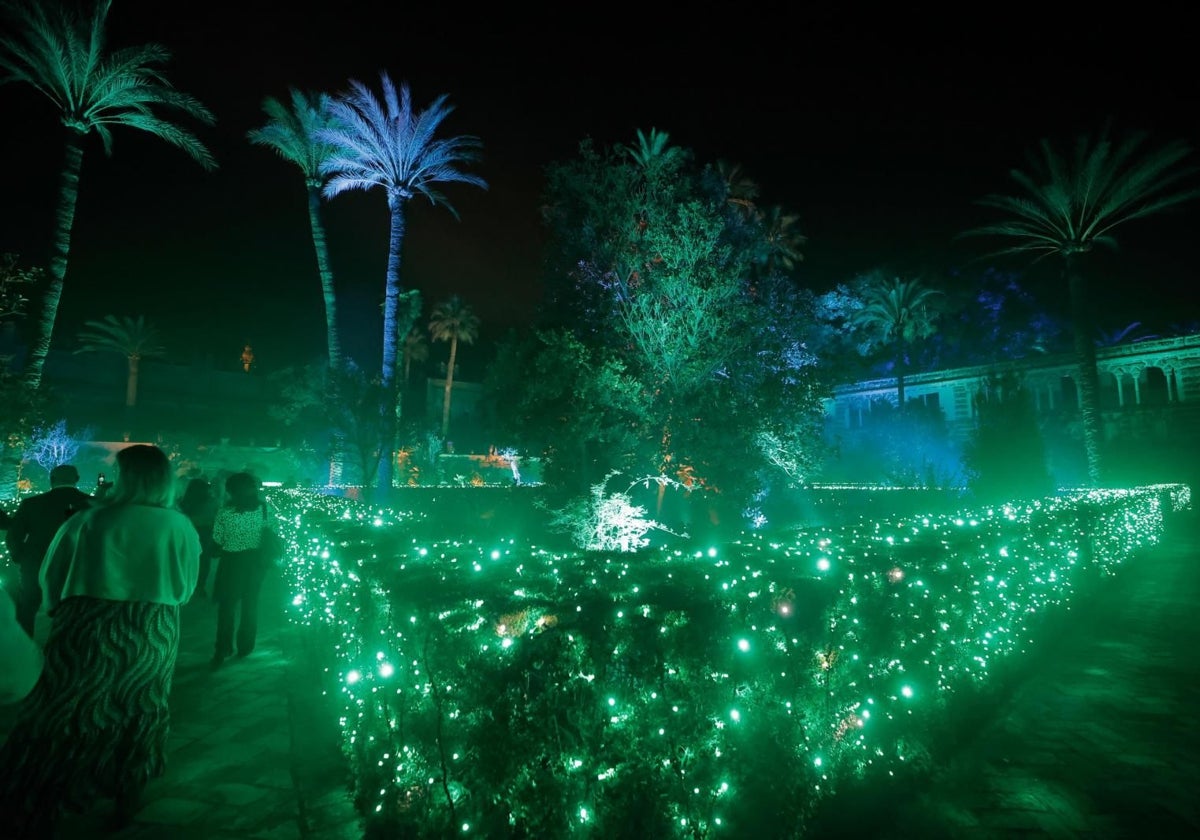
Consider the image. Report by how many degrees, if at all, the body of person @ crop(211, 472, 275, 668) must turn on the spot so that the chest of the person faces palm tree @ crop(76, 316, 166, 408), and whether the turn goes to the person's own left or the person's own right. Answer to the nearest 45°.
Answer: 0° — they already face it

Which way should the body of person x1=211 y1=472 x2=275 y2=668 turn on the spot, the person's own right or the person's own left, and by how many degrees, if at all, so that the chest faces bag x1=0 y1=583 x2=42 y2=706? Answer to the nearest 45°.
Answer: approximately 180°

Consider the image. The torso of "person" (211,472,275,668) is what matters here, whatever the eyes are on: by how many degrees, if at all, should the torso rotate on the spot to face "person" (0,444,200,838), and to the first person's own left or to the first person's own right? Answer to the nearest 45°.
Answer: approximately 180°

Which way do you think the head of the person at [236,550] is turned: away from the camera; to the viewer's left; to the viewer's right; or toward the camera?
away from the camera

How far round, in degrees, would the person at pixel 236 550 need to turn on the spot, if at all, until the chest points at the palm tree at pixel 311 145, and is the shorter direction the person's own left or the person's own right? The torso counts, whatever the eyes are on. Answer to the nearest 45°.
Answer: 0° — they already face it

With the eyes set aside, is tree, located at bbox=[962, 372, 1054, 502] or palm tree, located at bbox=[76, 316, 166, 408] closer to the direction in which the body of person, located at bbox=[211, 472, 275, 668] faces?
the palm tree

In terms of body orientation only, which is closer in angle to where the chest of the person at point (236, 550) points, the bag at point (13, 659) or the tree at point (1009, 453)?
the tree

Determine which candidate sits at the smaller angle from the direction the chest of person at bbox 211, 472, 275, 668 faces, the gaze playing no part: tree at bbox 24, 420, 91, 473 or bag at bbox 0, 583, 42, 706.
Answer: the tree

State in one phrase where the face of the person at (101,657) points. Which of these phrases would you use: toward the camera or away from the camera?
away from the camera

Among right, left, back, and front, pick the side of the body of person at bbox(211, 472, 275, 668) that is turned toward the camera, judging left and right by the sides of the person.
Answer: back

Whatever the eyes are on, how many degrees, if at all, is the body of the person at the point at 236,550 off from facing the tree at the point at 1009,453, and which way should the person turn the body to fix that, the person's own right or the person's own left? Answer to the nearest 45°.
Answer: approximately 90° to the person's own right

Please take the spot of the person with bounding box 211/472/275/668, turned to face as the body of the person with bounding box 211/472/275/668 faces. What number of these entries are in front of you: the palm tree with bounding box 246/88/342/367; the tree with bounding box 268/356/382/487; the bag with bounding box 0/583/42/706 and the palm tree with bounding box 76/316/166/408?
3

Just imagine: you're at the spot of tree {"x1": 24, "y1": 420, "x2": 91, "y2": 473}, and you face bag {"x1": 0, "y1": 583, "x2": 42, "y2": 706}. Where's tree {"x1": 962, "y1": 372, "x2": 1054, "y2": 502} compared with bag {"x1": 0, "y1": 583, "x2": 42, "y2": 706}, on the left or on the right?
left

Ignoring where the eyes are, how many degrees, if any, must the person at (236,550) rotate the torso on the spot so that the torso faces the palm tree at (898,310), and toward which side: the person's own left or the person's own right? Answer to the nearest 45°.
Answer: approximately 45° to the person's own right
